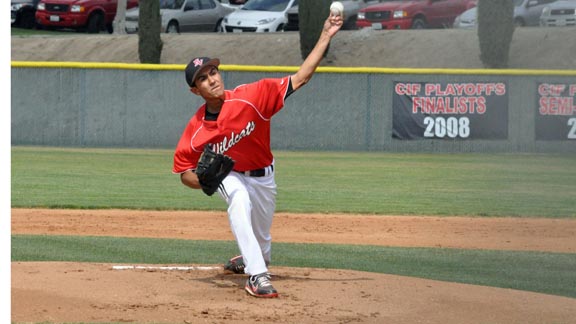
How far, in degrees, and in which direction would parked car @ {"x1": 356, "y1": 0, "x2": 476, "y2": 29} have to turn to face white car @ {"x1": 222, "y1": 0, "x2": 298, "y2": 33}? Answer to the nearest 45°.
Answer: approximately 45° to its right

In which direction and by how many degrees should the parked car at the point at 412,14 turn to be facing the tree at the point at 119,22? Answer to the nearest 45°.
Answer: approximately 45° to its right

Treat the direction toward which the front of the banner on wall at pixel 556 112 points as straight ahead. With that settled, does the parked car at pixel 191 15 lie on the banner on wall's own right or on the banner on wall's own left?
on the banner on wall's own right

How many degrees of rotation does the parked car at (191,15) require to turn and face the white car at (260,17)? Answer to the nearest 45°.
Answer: approximately 90° to its left

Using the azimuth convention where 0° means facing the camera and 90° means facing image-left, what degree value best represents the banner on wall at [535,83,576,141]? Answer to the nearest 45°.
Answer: approximately 0°

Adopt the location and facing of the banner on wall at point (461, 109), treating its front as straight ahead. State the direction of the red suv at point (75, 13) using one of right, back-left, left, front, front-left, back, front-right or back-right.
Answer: back-right

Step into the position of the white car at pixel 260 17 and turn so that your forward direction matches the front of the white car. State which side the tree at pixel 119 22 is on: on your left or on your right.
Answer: on your right

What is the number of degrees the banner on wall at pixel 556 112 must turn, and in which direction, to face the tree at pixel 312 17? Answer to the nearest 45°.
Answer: approximately 135° to its right

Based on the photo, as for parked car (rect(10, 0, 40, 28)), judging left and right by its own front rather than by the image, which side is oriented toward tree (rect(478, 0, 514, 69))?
left

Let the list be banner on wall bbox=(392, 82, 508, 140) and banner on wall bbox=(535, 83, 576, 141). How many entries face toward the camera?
2

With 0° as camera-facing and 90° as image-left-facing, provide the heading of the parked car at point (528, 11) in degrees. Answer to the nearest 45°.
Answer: approximately 45°

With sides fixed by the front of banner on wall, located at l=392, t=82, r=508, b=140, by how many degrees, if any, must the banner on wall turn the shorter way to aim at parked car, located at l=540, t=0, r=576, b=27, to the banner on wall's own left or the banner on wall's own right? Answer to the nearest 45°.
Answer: approximately 180°
